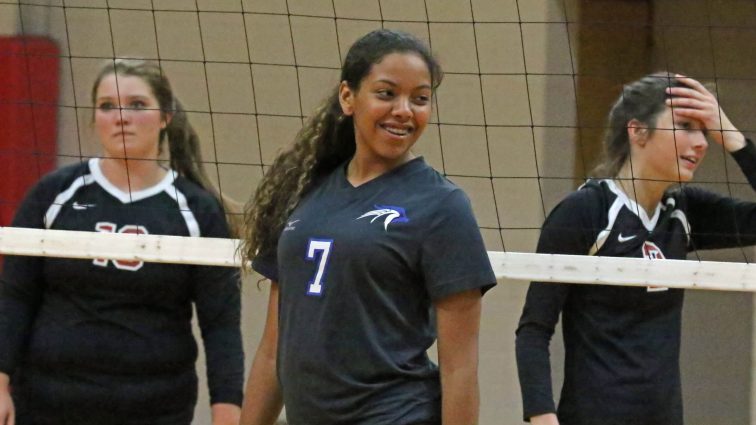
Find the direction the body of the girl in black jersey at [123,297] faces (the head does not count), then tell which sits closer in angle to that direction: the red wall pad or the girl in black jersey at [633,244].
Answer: the girl in black jersey

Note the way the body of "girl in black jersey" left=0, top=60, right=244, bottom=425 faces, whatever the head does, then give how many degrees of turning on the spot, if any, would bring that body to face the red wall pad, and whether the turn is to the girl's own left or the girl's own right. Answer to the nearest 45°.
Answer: approximately 180°

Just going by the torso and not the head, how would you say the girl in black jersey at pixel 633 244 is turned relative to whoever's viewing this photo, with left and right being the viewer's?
facing the viewer and to the right of the viewer

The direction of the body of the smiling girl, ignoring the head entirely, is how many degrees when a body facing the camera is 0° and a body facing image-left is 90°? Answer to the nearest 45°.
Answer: approximately 45°

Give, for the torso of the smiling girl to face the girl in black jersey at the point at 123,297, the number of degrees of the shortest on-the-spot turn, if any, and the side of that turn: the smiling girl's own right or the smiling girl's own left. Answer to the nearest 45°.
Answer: approximately 90° to the smiling girl's own right

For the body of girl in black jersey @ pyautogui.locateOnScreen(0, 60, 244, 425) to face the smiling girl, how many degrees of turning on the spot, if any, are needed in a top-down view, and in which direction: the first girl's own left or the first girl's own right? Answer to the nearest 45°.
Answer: approximately 45° to the first girl's own left

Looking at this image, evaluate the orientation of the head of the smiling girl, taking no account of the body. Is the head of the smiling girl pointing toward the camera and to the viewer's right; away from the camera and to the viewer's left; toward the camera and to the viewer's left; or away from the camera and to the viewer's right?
toward the camera and to the viewer's right

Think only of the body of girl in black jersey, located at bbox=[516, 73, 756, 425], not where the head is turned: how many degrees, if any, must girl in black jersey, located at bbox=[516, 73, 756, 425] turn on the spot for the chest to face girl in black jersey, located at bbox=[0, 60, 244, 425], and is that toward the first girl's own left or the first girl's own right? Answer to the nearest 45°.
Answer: approximately 135° to the first girl's own right

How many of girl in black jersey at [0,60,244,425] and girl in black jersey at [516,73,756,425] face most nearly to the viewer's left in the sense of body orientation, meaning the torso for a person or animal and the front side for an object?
0

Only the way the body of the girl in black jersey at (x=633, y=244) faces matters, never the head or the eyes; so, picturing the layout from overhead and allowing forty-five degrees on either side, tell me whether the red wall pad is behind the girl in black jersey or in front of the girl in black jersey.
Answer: behind

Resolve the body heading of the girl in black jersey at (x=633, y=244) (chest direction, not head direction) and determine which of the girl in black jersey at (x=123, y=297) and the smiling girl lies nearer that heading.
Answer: the smiling girl

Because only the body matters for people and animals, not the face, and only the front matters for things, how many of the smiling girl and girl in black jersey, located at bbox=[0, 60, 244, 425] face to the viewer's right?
0

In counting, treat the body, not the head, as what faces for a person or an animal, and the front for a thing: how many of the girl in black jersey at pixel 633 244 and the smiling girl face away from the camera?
0

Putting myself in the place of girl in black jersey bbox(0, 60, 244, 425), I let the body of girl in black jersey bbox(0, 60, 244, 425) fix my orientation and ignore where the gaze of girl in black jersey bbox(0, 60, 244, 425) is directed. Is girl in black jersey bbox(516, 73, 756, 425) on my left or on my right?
on my left
